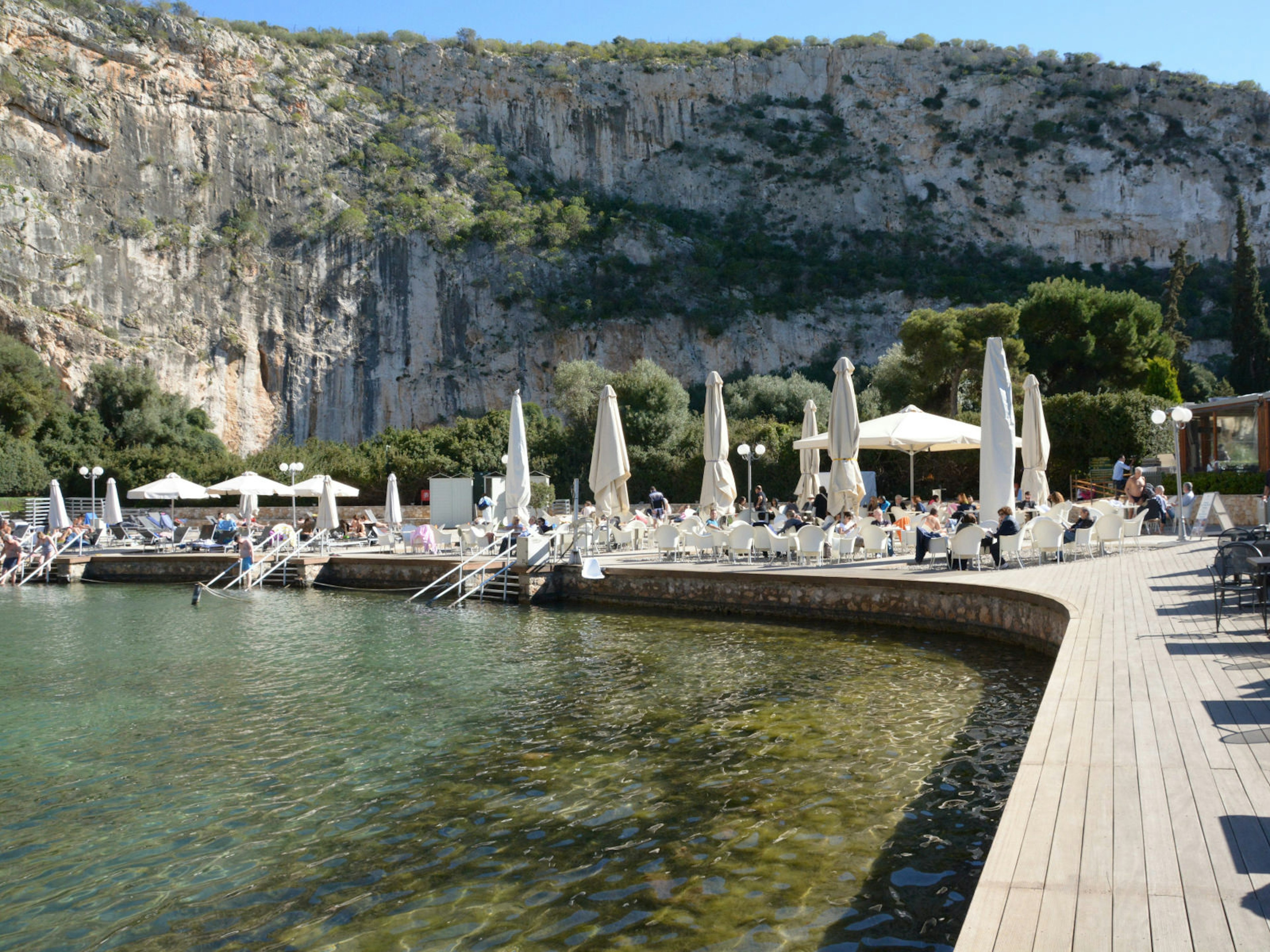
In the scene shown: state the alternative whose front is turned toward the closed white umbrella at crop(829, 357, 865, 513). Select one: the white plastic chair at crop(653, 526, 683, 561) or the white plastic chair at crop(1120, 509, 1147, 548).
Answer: the white plastic chair at crop(1120, 509, 1147, 548)

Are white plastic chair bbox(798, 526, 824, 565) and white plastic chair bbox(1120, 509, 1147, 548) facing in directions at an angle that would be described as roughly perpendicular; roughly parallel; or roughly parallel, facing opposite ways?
roughly perpendicular

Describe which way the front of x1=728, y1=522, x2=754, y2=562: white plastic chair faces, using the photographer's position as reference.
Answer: facing away from the viewer

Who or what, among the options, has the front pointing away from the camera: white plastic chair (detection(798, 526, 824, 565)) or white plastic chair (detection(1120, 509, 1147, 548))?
white plastic chair (detection(798, 526, 824, 565))

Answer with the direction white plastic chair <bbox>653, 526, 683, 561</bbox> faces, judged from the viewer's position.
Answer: facing away from the viewer

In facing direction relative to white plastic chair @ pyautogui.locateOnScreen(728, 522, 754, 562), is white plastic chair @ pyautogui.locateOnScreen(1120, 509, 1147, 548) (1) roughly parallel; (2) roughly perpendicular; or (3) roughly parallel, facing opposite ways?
roughly perpendicular

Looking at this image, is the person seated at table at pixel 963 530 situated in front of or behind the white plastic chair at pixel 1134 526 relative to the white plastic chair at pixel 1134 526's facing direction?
in front

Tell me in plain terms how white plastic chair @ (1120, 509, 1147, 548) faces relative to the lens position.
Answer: facing to the left of the viewer

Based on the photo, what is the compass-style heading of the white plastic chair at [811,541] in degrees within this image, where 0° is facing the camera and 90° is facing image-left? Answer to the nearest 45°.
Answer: approximately 180°

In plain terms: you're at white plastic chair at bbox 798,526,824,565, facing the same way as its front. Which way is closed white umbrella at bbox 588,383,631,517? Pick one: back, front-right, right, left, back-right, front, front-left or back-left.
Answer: front-left
